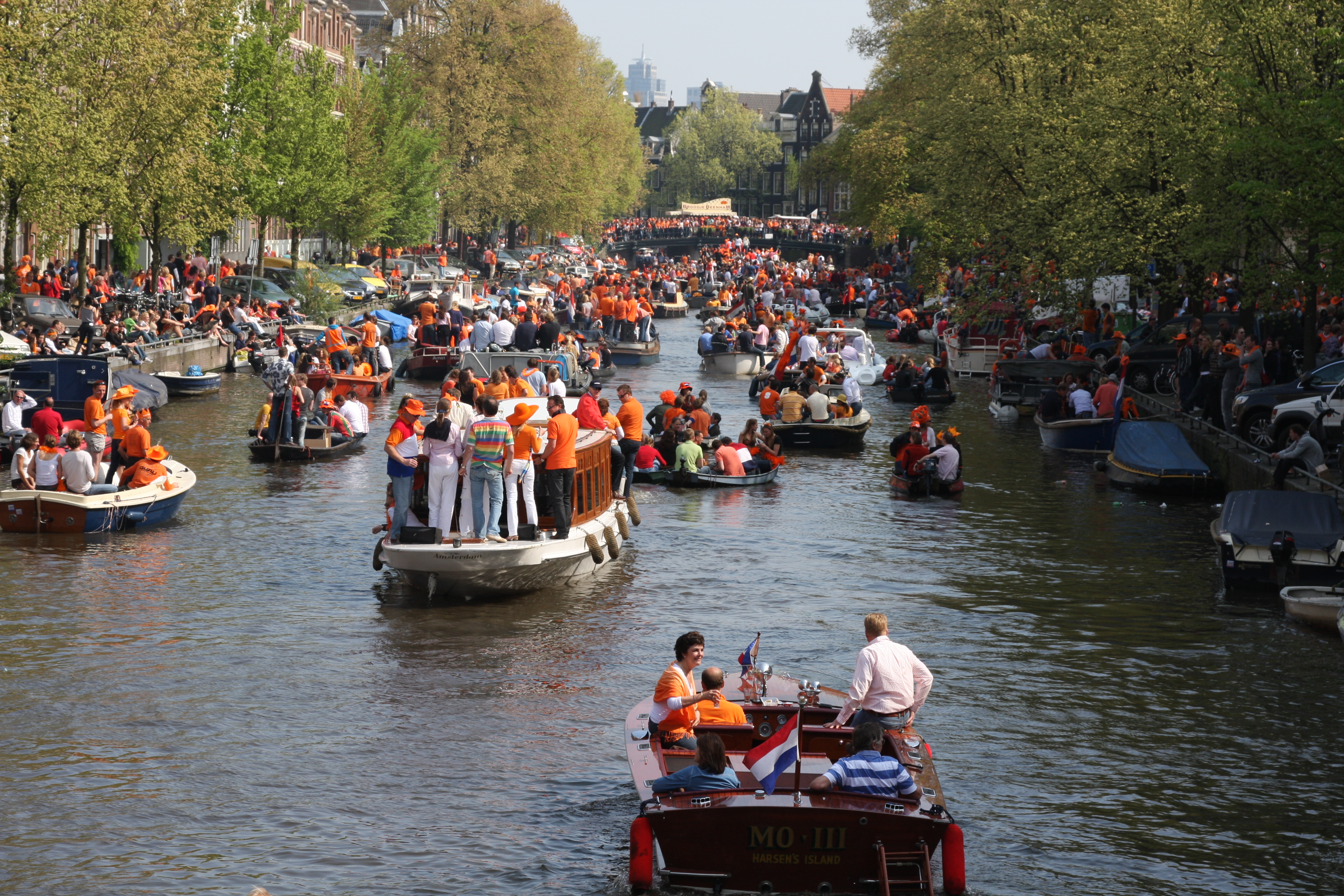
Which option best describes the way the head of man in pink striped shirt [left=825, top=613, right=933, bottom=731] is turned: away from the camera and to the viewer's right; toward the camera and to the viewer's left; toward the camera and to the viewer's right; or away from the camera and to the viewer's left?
away from the camera and to the viewer's left

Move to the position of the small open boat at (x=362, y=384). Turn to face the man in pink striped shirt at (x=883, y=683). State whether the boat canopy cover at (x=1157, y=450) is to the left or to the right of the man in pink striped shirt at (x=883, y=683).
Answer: left

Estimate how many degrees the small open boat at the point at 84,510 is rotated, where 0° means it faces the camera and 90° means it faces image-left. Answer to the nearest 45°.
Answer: approximately 225°

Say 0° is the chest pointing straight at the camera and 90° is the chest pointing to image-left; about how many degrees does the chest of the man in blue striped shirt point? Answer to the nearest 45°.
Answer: approximately 180°

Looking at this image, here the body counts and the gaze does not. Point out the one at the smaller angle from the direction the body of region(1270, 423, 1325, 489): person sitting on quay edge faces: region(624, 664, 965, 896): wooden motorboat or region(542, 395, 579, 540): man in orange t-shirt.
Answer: the man in orange t-shirt

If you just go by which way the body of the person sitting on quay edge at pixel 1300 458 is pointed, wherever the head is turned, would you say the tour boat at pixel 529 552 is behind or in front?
in front

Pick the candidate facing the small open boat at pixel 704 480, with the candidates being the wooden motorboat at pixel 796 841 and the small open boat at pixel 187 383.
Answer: the wooden motorboat

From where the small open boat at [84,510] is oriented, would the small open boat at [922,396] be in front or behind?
in front

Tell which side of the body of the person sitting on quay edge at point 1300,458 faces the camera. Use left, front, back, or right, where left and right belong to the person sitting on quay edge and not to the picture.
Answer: left

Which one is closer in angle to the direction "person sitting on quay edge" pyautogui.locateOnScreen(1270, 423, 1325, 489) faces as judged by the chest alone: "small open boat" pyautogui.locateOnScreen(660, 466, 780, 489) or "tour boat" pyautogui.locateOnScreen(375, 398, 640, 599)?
the small open boat
